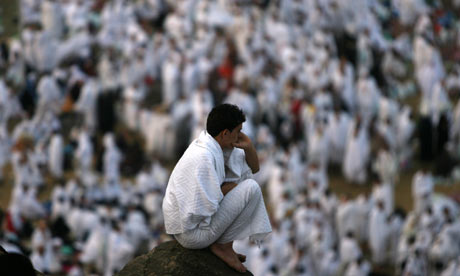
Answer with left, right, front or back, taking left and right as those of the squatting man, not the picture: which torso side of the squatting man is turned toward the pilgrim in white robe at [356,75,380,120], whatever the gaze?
left

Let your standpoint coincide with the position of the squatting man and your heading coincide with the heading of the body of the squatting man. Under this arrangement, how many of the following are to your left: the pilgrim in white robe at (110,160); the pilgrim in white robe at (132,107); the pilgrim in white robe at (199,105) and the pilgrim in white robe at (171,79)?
4

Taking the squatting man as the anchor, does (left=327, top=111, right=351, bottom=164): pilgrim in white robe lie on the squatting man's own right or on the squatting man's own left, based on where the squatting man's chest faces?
on the squatting man's own left

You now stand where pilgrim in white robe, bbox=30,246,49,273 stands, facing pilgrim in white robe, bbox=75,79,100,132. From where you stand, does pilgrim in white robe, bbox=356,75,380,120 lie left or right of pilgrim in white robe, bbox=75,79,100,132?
right

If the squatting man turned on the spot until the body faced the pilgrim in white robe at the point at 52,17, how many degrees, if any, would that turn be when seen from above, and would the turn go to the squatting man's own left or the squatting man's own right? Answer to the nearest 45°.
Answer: approximately 90° to the squatting man's own left

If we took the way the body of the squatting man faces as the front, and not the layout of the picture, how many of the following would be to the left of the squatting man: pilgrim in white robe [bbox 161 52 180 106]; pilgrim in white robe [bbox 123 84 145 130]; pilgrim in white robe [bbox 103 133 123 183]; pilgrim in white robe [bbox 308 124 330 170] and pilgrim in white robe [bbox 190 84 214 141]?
5

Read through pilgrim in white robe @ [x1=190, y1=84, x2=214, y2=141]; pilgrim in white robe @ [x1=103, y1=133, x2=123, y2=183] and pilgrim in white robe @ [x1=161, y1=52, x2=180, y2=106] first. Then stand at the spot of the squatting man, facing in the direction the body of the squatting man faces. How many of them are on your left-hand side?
3

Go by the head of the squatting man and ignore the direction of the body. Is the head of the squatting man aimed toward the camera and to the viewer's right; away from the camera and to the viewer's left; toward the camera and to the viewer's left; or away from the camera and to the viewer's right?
away from the camera and to the viewer's right

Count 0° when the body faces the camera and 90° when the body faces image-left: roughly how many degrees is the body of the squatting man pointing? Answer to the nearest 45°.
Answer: approximately 270°
